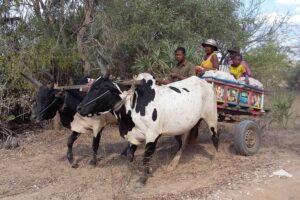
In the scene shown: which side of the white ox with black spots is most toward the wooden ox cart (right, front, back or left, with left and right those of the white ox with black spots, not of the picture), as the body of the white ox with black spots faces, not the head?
back

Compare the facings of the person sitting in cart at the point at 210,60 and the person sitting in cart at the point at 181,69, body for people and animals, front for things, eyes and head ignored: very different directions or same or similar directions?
same or similar directions

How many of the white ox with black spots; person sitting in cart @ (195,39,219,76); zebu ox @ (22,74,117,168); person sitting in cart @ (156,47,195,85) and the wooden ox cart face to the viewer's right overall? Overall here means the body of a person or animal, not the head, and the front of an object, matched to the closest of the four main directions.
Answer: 0

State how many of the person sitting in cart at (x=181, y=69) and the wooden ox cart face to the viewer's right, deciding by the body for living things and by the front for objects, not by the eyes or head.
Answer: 0

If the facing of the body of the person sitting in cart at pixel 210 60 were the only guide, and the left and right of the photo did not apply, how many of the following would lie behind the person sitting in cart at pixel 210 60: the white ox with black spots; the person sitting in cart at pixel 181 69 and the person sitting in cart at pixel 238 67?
1

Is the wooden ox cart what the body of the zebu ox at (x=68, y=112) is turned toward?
no

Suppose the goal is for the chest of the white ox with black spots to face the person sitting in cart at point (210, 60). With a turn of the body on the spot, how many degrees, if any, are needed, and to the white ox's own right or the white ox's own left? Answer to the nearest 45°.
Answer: approximately 180°

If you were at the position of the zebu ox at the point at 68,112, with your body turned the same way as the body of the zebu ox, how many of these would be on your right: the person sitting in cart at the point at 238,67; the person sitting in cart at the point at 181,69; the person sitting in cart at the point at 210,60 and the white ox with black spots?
0

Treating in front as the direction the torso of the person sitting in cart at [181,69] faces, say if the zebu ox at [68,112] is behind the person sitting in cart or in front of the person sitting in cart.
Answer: in front

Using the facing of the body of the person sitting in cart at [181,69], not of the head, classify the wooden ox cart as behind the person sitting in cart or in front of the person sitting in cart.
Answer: behind

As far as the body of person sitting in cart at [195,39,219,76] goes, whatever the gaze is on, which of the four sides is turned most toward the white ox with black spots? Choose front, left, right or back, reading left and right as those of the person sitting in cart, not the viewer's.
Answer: front

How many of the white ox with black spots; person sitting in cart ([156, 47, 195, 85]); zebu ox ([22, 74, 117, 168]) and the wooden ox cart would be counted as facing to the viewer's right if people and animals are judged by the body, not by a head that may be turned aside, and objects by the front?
0

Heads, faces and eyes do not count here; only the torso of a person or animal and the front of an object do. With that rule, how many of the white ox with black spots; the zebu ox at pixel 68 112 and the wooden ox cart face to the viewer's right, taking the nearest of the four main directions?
0

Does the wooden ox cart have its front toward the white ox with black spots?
yes

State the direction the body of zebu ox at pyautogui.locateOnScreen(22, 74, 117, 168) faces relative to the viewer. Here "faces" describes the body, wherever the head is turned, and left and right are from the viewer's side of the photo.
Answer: facing the viewer and to the left of the viewer

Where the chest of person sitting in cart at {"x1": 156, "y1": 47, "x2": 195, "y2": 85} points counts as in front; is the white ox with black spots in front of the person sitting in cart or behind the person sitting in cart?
in front
